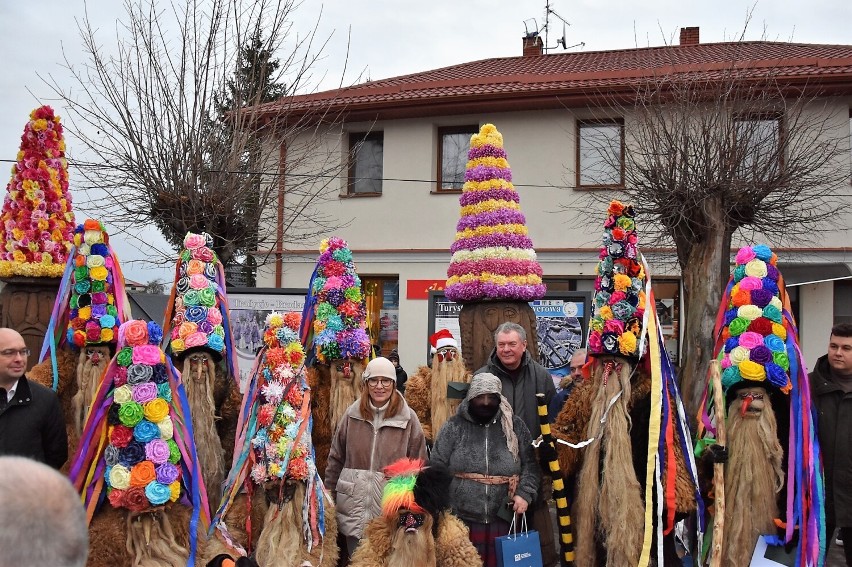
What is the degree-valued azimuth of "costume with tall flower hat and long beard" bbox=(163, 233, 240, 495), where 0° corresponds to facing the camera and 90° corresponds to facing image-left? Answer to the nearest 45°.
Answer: approximately 0°

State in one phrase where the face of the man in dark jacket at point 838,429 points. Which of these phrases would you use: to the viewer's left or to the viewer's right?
to the viewer's left

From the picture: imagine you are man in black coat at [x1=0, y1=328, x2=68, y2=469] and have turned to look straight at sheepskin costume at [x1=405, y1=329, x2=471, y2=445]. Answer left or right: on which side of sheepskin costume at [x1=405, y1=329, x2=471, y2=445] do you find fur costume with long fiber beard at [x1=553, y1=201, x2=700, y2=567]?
right

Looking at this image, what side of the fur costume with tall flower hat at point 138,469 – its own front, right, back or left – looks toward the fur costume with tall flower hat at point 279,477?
left

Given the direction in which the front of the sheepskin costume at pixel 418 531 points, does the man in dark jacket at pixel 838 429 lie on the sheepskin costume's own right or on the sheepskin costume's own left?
on the sheepskin costume's own left

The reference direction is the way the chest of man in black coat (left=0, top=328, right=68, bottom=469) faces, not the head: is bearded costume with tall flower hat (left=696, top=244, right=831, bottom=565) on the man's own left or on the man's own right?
on the man's own left

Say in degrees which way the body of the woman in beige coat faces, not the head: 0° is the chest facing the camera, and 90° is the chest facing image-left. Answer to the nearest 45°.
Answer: approximately 0°

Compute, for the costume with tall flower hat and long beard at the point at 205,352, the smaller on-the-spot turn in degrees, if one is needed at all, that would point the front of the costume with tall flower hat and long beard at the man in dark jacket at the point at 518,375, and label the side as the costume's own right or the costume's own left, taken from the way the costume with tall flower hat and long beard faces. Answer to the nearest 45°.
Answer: approximately 45° to the costume's own left
